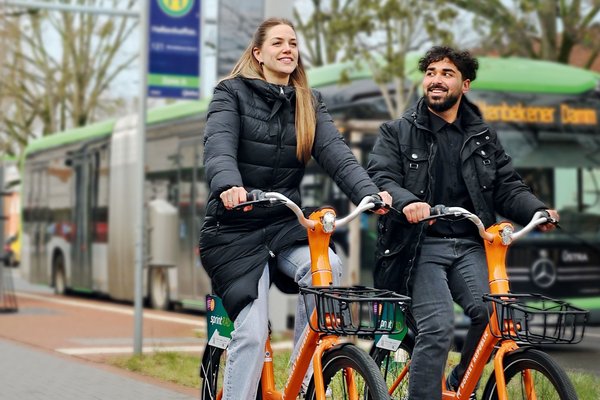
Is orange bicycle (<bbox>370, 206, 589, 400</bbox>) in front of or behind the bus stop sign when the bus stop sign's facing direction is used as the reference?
in front

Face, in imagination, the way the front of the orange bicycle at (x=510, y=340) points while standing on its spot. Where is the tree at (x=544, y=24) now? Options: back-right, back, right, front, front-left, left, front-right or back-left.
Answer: back-left

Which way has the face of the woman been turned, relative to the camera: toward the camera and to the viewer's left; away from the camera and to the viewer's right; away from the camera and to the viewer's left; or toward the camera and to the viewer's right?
toward the camera and to the viewer's right

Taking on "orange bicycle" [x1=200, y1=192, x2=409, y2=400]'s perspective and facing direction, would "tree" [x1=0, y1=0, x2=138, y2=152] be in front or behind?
behind

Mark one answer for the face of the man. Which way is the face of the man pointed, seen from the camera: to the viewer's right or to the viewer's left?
to the viewer's left

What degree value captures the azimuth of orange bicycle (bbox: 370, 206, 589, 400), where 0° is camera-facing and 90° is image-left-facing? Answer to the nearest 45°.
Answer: approximately 315°

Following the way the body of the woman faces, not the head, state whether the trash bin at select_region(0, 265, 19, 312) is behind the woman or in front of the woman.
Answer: behind

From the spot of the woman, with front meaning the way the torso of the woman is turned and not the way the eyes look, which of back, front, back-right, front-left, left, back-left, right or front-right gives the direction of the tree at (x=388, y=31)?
back-left

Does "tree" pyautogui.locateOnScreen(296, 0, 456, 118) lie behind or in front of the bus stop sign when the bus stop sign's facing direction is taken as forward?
behind
